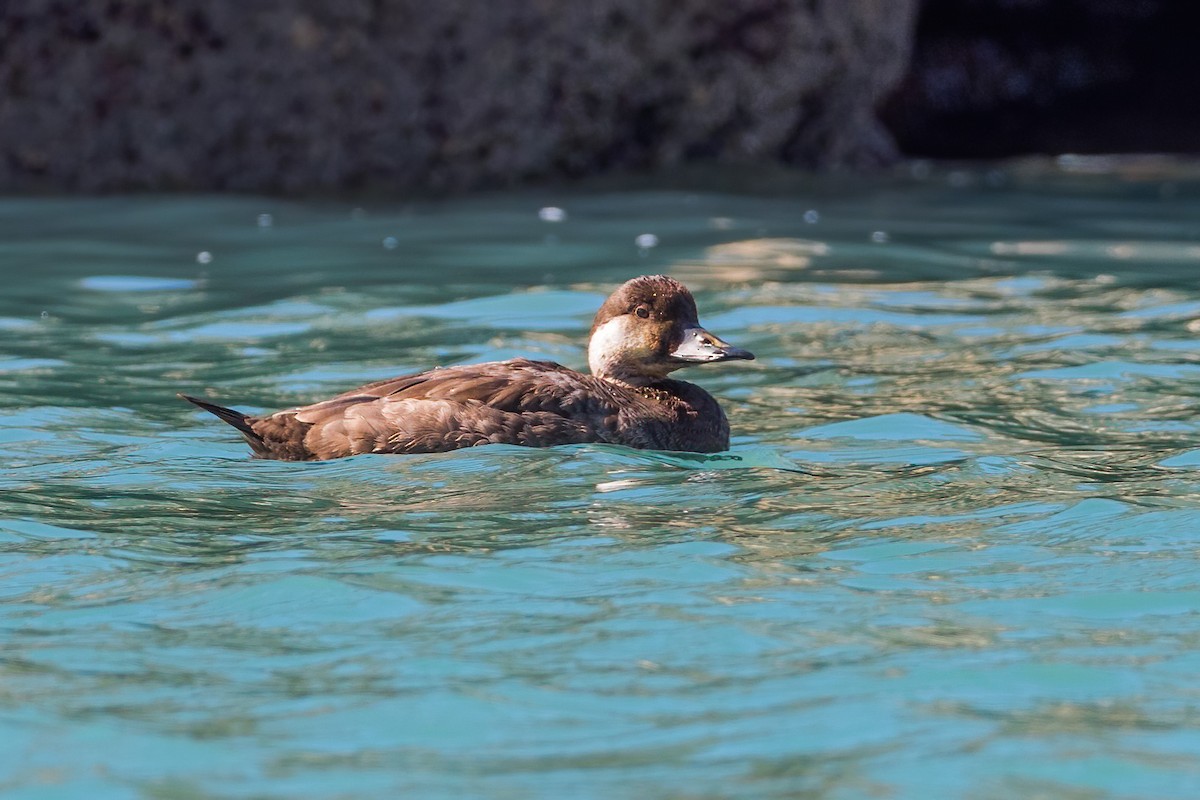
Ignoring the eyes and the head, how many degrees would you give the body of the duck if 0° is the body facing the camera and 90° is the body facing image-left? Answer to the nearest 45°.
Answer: approximately 270°

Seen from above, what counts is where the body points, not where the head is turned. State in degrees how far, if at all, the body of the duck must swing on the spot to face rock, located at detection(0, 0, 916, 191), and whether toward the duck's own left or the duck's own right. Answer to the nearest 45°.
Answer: approximately 90° to the duck's own left
